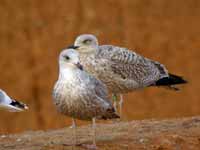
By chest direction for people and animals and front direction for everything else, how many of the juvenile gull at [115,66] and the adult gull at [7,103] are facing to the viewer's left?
2

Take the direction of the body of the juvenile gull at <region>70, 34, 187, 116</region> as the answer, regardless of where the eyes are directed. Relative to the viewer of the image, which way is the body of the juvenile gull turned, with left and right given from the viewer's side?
facing to the left of the viewer

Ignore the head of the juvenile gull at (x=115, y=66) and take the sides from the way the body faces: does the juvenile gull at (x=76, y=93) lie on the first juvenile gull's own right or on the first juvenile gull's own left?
on the first juvenile gull's own left

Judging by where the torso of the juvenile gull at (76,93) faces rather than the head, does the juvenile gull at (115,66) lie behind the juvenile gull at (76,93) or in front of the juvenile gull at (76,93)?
behind

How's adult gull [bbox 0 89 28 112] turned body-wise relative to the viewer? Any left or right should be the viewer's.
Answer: facing to the left of the viewer

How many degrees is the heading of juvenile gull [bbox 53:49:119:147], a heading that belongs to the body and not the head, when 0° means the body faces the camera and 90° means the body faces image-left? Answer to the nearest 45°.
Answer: approximately 45°
